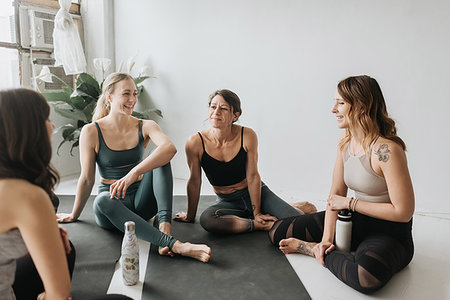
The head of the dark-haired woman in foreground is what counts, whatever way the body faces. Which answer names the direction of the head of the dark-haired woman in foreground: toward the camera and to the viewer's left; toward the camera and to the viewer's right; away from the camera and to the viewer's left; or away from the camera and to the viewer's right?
away from the camera and to the viewer's right

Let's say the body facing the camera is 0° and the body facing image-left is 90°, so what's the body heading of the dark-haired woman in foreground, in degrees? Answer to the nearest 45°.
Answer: approximately 225°

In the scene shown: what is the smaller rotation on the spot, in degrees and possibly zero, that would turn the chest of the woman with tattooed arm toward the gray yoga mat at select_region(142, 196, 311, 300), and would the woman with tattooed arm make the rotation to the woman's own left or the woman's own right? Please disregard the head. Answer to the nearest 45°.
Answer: approximately 45° to the woman's own right

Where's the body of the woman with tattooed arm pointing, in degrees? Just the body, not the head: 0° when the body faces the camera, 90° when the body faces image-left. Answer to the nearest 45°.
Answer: approximately 45°

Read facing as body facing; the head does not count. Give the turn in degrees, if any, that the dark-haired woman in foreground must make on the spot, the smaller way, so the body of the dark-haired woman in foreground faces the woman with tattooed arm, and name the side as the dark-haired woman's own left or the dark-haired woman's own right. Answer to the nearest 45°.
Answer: approximately 45° to the dark-haired woman's own right

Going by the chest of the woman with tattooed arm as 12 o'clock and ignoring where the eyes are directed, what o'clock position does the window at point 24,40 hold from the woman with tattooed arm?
The window is roughly at 2 o'clock from the woman with tattooed arm.

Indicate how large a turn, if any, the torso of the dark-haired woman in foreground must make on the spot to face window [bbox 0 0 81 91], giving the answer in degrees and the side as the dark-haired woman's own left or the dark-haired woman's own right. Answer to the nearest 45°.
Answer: approximately 45° to the dark-haired woman's own left

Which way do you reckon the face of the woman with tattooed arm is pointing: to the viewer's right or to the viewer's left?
to the viewer's left
